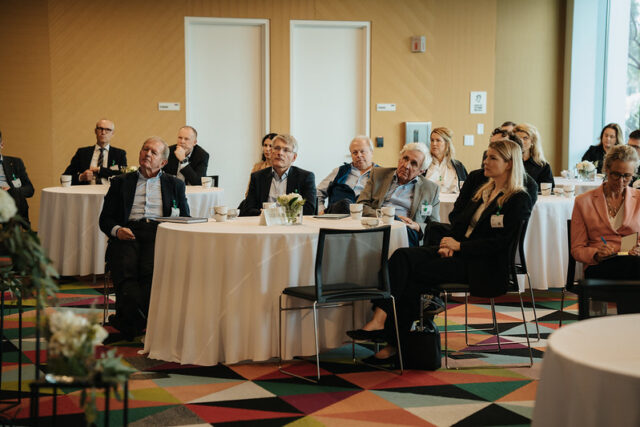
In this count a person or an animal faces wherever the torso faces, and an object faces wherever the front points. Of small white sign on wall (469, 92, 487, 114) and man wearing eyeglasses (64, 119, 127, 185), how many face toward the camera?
2

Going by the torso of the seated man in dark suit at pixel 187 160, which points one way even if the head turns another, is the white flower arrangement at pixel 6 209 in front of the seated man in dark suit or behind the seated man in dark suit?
in front

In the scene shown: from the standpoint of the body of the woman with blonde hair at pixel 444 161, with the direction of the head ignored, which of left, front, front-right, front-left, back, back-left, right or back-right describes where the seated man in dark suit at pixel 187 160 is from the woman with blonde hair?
front-right

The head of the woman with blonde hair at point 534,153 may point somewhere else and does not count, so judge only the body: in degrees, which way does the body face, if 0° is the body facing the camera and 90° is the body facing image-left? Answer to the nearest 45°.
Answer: approximately 45°

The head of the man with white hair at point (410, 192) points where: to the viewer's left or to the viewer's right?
to the viewer's left

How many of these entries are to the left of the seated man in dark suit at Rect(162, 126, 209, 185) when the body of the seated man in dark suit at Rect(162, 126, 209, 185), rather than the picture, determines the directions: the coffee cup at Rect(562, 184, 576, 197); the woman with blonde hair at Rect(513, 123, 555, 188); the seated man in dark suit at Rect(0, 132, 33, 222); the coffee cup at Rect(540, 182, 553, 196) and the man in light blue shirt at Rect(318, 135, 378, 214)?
4

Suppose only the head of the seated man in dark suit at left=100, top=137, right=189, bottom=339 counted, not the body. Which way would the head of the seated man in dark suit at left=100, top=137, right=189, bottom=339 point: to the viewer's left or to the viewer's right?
to the viewer's left

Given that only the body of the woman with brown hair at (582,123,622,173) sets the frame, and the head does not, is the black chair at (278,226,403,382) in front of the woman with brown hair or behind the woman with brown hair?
in front

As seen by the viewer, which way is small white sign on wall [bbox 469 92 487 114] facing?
toward the camera

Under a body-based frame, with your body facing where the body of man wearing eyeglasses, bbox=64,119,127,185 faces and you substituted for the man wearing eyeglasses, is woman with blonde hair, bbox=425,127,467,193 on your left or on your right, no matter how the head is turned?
on your left
